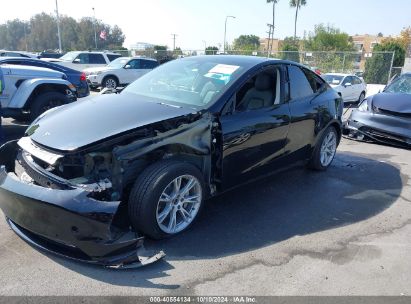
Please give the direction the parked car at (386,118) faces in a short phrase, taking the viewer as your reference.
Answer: facing the viewer and to the left of the viewer

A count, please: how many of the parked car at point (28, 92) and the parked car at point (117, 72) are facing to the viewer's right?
1

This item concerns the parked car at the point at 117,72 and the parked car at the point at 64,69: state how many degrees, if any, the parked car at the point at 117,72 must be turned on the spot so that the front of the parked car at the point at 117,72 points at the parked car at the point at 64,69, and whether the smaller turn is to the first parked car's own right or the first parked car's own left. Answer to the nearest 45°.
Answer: approximately 45° to the first parked car's own left

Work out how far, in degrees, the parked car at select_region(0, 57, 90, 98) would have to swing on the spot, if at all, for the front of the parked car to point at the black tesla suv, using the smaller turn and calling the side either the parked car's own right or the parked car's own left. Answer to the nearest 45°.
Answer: approximately 90° to the parked car's own left

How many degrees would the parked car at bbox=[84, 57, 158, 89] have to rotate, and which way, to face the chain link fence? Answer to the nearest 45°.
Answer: approximately 180°

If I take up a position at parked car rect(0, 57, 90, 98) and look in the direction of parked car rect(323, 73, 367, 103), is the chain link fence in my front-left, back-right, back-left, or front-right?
front-left

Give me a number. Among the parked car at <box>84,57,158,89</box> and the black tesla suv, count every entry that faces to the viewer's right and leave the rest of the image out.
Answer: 0

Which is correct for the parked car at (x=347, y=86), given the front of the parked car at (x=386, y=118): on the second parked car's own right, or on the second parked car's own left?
on the second parked car's own right

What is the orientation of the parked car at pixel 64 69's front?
to the viewer's left

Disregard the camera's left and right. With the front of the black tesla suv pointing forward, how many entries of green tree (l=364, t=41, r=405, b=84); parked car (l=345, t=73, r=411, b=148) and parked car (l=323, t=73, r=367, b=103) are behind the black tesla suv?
3

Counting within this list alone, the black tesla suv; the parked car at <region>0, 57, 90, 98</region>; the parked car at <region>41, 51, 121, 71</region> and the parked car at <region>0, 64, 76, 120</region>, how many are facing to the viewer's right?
1

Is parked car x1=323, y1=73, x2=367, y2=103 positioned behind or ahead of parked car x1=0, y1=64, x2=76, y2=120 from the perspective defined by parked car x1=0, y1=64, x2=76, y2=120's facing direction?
ahead
